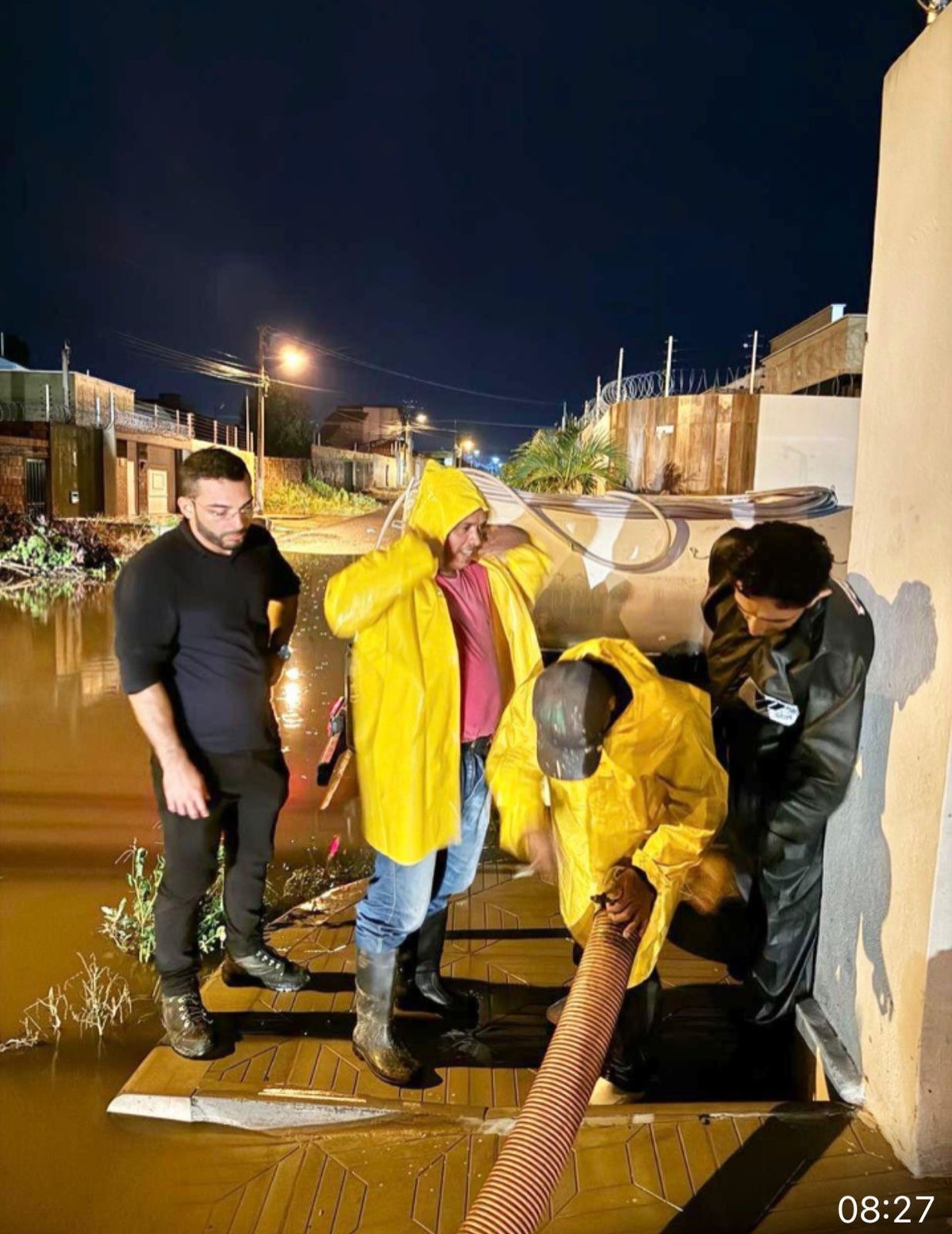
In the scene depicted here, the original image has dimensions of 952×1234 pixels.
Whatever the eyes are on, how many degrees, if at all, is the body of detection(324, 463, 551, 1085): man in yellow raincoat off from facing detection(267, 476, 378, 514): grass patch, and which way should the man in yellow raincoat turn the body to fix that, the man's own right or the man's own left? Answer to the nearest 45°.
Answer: approximately 135° to the man's own left

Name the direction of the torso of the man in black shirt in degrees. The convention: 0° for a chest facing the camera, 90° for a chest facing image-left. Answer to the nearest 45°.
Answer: approximately 315°

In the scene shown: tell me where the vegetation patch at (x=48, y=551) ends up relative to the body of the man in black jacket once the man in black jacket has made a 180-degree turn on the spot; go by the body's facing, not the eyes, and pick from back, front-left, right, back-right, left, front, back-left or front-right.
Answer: left

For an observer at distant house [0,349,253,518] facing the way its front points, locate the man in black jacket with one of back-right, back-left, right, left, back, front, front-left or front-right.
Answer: front-right

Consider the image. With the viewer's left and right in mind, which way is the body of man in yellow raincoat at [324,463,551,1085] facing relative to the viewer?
facing the viewer and to the right of the viewer

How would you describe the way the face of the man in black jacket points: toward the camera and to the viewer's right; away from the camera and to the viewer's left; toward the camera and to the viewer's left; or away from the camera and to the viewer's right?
toward the camera and to the viewer's left

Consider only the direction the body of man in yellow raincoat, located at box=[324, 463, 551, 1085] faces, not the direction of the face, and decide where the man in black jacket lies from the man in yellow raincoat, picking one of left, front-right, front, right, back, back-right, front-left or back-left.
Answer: front-left

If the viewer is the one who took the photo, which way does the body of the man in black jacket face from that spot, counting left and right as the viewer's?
facing the viewer and to the left of the viewer

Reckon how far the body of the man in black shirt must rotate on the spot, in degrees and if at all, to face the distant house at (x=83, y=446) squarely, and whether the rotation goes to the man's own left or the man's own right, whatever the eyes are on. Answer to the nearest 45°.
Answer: approximately 135° to the man's own left

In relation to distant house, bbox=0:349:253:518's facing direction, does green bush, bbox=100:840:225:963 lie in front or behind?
in front

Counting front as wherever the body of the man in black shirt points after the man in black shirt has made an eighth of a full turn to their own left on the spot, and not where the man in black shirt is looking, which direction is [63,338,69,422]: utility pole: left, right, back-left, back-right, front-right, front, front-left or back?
left

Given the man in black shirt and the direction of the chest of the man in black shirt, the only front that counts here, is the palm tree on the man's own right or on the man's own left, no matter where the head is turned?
on the man's own left

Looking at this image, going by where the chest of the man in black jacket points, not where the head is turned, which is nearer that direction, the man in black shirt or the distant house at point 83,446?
the man in black shirt

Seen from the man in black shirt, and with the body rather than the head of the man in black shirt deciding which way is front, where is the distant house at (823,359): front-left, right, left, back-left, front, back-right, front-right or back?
left

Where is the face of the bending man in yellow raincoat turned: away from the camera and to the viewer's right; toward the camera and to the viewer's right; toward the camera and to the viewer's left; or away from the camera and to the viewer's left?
toward the camera and to the viewer's left

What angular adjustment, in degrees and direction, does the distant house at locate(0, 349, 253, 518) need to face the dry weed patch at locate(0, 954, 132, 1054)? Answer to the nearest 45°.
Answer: approximately 45° to its right
